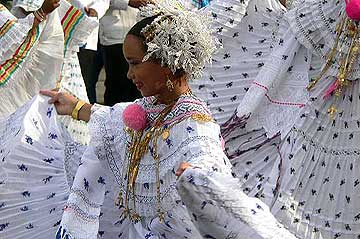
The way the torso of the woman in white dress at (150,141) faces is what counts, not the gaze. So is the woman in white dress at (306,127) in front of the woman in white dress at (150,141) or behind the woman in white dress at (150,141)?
behind

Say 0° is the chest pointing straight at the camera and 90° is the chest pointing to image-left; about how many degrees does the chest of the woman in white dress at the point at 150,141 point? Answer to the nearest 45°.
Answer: approximately 45°
